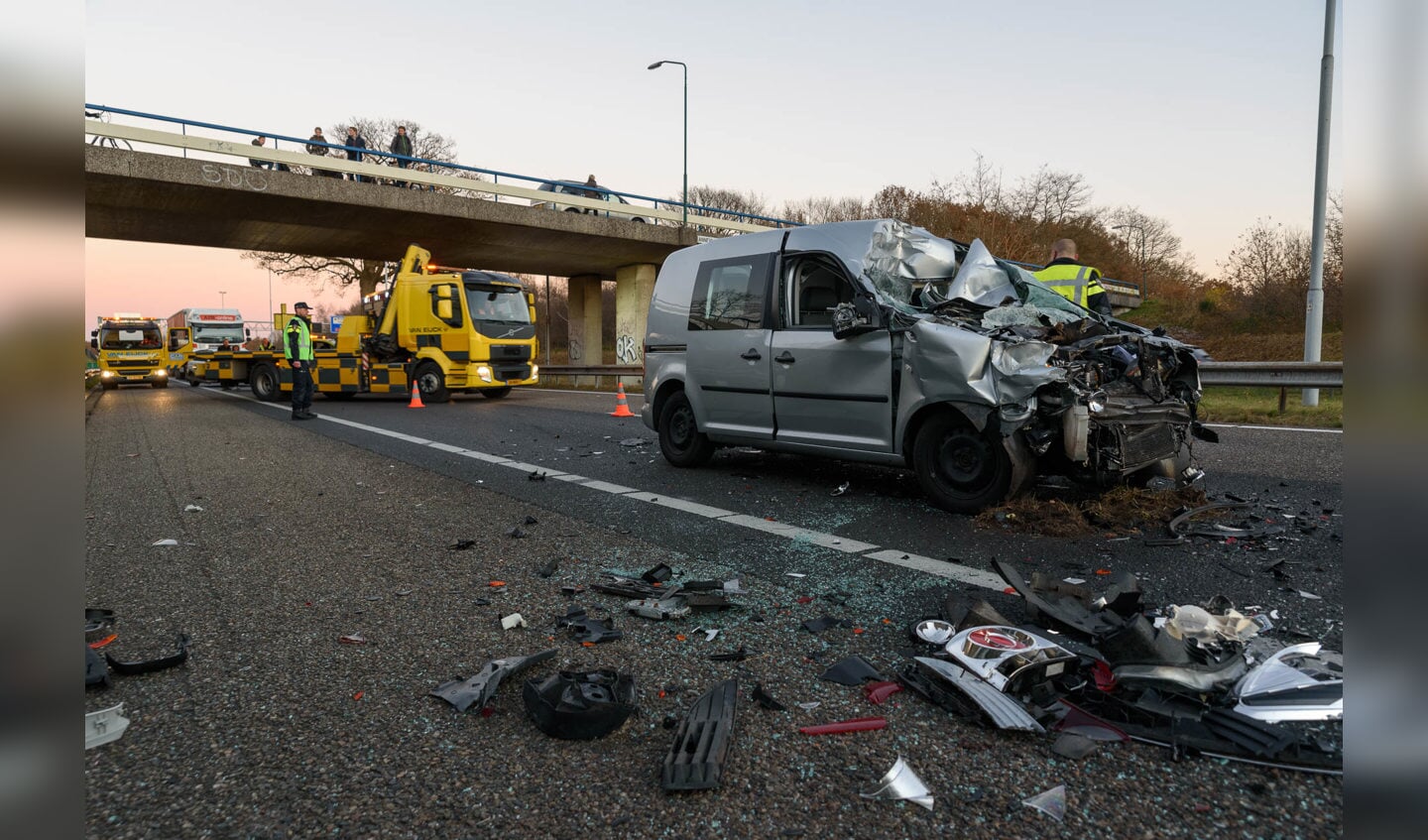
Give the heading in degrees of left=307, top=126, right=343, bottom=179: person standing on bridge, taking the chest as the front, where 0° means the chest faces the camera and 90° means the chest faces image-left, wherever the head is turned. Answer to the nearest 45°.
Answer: approximately 0°

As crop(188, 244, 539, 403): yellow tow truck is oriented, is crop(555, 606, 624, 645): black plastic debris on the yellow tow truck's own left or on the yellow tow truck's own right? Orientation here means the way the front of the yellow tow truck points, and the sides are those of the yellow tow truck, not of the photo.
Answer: on the yellow tow truck's own right

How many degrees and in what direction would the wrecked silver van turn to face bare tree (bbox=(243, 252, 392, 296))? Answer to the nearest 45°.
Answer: approximately 180°

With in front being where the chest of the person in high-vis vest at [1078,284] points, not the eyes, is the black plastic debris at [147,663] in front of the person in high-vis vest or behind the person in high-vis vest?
behind

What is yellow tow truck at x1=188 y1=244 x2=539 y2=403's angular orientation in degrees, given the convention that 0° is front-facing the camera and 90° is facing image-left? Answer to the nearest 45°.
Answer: approximately 315°

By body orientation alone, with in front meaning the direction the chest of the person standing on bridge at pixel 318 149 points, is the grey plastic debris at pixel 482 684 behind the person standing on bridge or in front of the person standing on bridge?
in front

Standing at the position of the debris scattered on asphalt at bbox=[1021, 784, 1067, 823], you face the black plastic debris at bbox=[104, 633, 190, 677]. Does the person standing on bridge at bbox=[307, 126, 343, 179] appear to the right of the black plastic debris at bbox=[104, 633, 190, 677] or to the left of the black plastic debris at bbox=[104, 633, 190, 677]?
right

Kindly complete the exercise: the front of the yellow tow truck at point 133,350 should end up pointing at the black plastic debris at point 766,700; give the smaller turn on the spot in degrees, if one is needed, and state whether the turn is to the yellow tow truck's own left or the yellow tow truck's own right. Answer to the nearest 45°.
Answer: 0° — it already faces it

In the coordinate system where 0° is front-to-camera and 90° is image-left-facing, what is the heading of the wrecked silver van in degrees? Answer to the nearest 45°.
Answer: approximately 315°

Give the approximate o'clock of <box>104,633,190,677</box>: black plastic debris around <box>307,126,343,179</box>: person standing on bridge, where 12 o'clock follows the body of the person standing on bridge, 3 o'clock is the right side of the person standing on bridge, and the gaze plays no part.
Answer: The black plastic debris is roughly at 12 o'clock from the person standing on bridge.

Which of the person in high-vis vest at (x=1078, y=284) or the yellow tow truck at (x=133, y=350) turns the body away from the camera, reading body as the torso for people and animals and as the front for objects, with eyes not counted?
the person in high-vis vest

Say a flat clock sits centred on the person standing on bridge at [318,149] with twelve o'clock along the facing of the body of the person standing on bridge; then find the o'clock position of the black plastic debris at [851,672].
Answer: The black plastic debris is roughly at 12 o'clock from the person standing on bridge.

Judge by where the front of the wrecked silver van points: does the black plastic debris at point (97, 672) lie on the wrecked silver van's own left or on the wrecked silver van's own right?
on the wrecked silver van's own right

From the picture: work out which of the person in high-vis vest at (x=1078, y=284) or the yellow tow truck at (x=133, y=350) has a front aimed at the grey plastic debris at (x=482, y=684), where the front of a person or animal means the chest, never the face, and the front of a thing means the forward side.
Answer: the yellow tow truck

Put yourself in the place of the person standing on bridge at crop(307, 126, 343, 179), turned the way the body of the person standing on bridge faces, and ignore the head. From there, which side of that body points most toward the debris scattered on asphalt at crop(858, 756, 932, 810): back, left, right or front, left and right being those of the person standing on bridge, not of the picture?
front

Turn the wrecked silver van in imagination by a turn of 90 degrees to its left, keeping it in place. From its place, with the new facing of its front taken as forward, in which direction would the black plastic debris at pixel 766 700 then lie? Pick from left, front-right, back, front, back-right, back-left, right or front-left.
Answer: back-right
